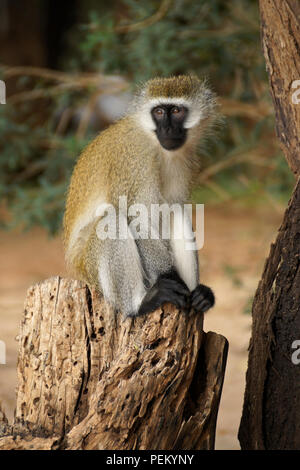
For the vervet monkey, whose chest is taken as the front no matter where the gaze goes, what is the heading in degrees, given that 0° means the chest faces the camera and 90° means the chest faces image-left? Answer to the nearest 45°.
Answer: approximately 315°
